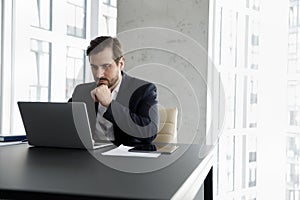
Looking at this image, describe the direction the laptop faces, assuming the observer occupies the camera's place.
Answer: facing away from the viewer and to the right of the viewer

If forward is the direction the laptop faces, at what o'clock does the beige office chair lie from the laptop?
The beige office chair is roughly at 12 o'clock from the laptop.

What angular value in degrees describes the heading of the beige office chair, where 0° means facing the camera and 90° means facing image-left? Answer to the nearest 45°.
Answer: approximately 45°

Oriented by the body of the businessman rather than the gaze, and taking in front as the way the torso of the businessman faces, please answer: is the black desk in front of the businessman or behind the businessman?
in front

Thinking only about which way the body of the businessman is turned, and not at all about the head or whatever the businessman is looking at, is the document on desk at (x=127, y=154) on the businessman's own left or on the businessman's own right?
on the businessman's own left

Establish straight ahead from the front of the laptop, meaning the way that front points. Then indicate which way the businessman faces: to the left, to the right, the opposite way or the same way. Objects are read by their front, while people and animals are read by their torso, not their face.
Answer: the opposite way

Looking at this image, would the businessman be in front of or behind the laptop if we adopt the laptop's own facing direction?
in front

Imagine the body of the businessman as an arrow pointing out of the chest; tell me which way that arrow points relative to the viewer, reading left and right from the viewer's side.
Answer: facing the viewer and to the left of the viewer

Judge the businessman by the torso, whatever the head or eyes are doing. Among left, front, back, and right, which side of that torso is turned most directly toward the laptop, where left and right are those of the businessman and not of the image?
front

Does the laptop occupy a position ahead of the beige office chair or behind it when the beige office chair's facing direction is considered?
ahead

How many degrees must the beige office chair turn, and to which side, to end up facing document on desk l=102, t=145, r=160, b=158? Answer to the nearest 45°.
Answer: approximately 45° to its left

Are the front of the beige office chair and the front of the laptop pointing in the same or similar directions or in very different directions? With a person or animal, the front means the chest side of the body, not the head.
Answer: very different directions

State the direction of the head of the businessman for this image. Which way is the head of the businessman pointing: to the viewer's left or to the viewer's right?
to the viewer's left
